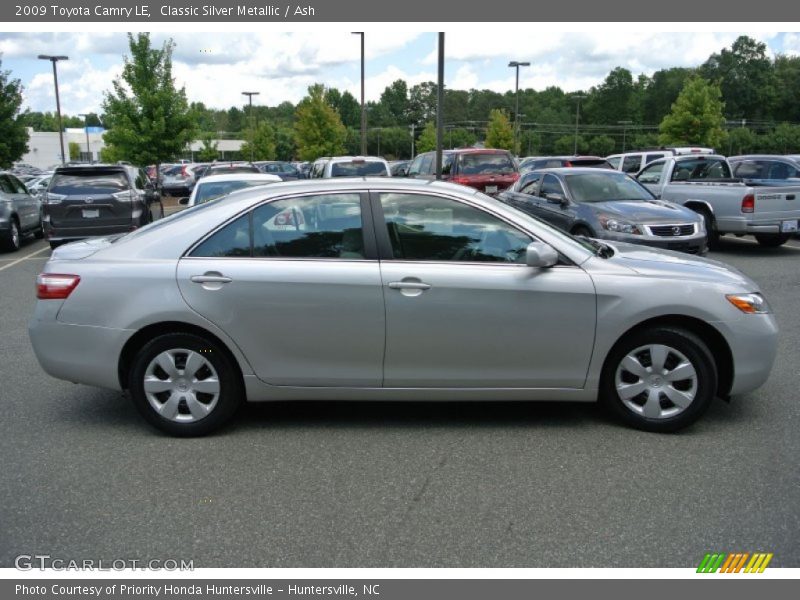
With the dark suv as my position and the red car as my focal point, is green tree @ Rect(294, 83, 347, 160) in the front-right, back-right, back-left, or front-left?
front-left

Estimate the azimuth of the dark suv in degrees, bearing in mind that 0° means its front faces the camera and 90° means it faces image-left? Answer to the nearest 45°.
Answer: approximately 180°

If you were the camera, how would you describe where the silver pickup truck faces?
facing away from the viewer and to the left of the viewer

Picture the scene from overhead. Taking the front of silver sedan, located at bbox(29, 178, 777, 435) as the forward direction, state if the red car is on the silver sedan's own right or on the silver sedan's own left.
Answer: on the silver sedan's own left

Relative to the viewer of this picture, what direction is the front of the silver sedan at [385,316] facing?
facing to the right of the viewer

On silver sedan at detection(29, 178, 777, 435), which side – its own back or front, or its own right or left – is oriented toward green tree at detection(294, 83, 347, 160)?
left

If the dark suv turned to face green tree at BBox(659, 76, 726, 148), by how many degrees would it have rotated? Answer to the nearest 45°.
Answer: approximately 45° to its right

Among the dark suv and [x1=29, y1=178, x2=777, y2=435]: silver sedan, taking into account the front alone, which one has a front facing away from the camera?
the dark suv

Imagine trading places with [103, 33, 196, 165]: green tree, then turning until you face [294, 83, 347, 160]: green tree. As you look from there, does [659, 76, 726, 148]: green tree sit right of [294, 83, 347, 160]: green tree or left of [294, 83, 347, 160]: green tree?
right

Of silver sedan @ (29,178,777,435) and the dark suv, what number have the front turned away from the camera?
1

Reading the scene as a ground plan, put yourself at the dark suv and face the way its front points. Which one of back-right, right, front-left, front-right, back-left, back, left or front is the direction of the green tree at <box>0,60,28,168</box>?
front

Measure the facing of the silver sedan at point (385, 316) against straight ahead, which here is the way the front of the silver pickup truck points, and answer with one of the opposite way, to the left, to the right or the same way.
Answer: to the right

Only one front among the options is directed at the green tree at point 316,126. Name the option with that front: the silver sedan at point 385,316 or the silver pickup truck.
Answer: the silver pickup truck

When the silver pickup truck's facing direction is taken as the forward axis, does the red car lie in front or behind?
in front

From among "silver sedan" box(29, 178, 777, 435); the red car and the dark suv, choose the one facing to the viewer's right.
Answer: the silver sedan
